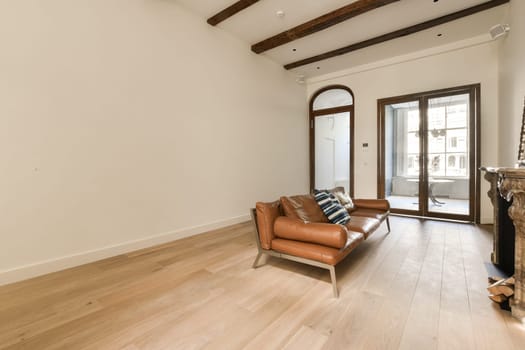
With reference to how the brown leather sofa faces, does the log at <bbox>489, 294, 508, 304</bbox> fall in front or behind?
in front

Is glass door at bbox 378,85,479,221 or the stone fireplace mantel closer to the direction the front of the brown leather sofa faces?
the stone fireplace mantel

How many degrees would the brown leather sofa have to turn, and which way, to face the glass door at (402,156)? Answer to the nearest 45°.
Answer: approximately 90° to its left

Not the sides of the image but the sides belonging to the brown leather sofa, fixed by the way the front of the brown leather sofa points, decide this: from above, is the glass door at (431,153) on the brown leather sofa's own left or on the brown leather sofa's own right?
on the brown leather sofa's own left

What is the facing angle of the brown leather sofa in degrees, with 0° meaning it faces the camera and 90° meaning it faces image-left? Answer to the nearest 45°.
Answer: approximately 315°

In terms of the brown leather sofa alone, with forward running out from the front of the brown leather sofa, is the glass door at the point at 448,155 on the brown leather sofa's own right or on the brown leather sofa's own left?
on the brown leather sofa's own left

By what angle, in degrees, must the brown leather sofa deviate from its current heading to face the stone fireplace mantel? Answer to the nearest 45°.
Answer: approximately 45° to its left
